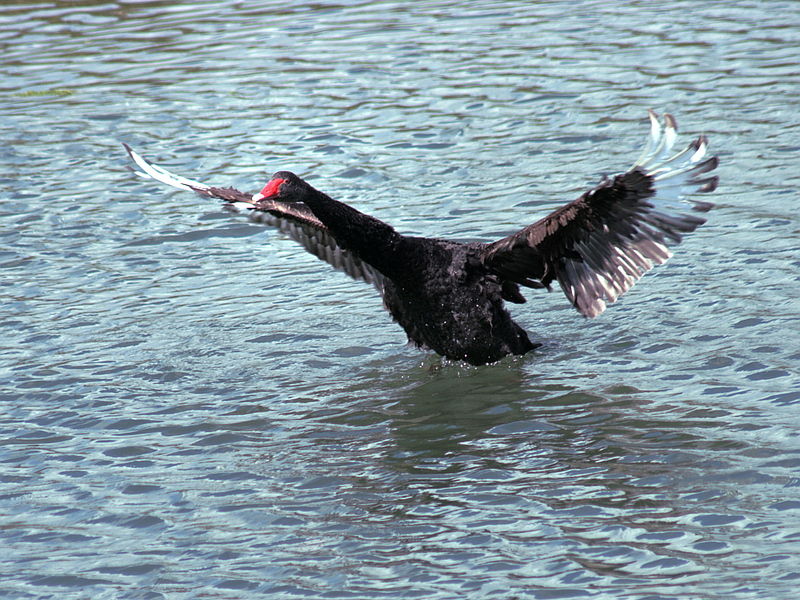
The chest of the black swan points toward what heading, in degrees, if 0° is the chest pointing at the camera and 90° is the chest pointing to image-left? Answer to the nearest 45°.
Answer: approximately 45°
